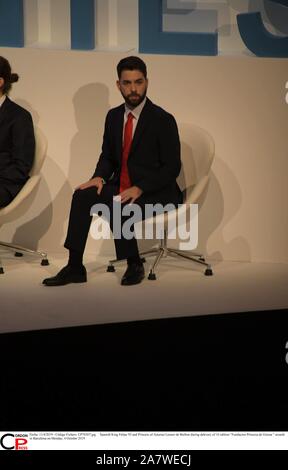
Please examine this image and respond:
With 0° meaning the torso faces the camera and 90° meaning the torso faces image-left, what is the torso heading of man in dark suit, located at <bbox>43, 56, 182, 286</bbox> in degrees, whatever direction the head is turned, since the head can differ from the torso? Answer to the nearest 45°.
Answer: approximately 45°
